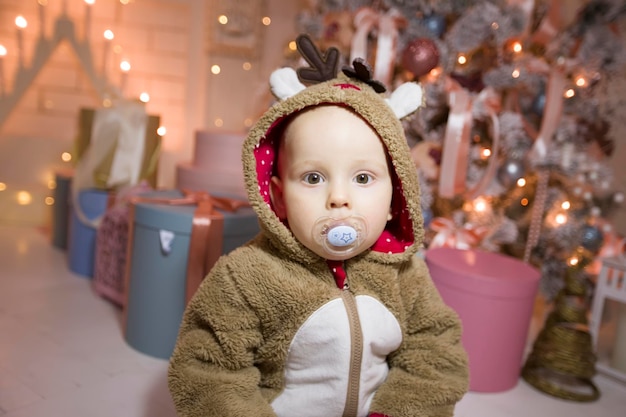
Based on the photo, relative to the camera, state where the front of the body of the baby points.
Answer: toward the camera

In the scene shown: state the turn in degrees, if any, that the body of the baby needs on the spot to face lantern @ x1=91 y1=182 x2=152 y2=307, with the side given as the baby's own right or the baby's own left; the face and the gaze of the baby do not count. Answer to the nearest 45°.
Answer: approximately 135° to the baby's own right

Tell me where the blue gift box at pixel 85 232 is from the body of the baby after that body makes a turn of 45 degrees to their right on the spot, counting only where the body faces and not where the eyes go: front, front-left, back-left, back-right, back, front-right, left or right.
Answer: right

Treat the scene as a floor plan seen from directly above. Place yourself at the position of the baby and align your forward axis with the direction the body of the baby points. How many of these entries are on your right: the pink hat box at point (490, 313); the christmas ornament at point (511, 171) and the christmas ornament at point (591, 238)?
0

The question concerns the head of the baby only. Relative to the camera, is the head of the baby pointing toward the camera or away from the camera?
toward the camera

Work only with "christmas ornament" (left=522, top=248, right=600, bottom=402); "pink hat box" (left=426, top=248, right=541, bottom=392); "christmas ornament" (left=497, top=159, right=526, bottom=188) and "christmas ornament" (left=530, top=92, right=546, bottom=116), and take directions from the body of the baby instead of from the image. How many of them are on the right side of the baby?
0

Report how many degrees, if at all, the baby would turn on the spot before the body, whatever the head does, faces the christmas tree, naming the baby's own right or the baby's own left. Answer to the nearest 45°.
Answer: approximately 135° to the baby's own left

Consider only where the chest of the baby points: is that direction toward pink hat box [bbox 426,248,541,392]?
no

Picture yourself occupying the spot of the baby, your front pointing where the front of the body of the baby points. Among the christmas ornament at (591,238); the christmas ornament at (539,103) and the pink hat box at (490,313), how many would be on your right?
0

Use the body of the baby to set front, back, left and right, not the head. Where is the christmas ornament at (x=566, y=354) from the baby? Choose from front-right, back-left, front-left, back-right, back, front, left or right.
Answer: back-left

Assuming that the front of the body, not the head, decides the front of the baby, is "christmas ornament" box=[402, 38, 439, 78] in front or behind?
behind

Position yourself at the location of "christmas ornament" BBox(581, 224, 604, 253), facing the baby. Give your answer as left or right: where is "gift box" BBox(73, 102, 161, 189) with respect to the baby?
right

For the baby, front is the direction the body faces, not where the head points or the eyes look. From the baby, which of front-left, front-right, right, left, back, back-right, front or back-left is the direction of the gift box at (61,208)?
back-right

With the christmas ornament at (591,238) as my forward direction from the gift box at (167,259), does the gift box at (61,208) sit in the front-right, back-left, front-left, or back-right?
back-left

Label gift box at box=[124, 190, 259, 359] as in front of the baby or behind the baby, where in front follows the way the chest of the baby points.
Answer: behind

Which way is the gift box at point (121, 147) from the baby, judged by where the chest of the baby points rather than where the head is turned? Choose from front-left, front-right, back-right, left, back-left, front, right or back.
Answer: back-right

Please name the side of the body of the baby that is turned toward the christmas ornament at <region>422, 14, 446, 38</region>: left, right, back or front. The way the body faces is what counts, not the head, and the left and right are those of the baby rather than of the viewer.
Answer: back

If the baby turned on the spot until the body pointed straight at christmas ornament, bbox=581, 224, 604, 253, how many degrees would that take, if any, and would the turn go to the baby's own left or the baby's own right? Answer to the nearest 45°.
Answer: approximately 135° to the baby's own left

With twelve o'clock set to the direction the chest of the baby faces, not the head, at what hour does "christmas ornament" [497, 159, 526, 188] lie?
The christmas ornament is roughly at 7 o'clock from the baby.
